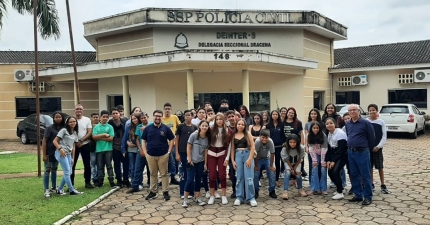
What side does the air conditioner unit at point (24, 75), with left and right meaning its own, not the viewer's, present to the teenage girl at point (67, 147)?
front

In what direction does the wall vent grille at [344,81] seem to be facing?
toward the camera

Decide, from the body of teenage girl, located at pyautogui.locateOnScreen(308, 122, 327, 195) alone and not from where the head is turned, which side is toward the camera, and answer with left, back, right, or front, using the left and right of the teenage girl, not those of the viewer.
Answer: front

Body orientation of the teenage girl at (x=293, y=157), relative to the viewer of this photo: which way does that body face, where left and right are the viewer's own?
facing the viewer

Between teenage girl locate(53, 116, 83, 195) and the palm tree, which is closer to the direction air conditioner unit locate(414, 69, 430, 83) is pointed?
the teenage girl

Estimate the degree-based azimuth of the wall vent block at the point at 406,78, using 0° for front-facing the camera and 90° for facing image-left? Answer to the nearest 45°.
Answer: approximately 0°

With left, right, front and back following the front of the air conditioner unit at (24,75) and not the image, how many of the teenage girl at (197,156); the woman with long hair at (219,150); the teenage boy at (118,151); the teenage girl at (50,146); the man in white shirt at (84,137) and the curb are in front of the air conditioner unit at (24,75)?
6

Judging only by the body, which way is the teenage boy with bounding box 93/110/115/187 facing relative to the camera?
toward the camera

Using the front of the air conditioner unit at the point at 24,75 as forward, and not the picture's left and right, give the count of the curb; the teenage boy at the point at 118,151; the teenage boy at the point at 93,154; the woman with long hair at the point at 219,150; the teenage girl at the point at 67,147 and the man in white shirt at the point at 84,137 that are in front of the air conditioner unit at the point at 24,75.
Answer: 6

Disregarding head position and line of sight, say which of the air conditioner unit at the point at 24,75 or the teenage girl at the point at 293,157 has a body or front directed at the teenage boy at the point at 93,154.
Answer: the air conditioner unit
